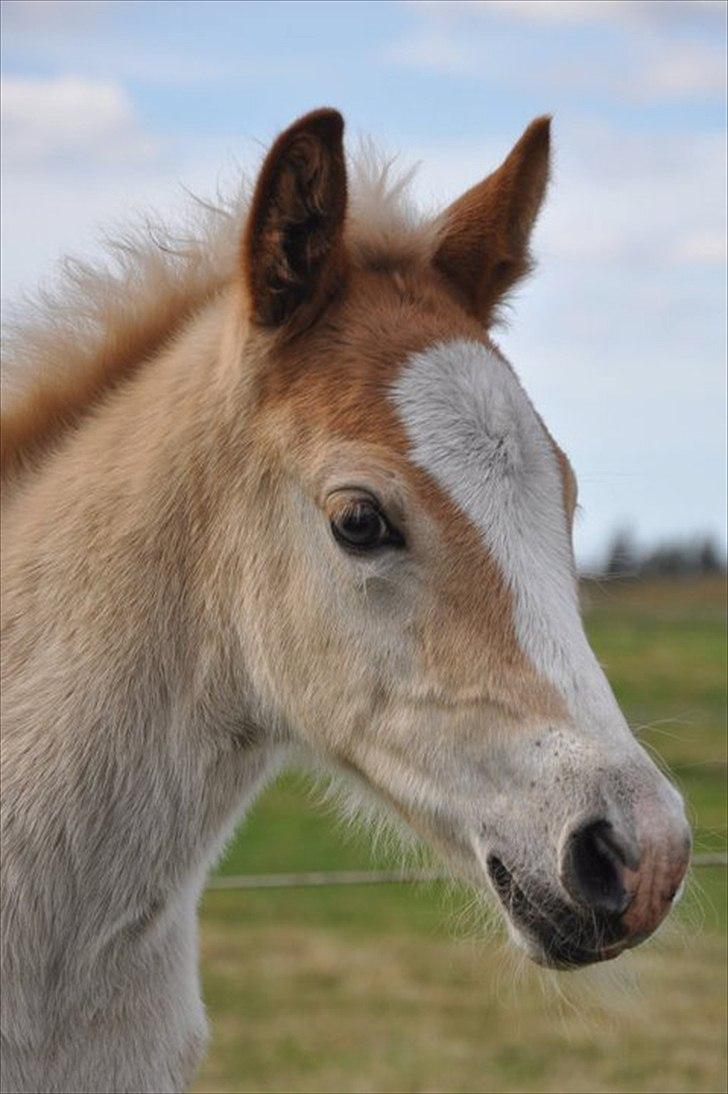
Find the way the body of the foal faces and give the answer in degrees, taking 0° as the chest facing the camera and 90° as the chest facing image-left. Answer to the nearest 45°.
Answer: approximately 315°
